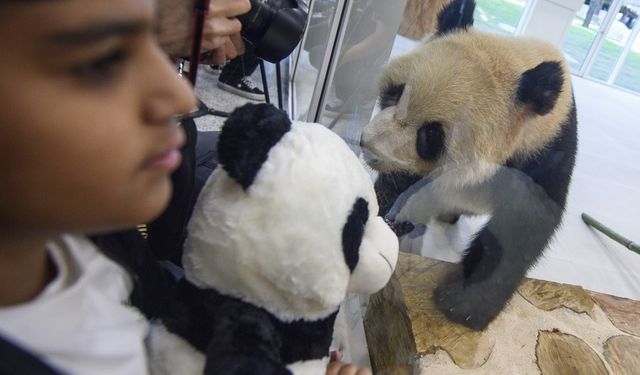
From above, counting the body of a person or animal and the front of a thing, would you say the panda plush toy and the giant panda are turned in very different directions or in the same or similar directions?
very different directions

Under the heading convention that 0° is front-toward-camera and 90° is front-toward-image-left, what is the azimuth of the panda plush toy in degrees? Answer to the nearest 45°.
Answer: approximately 270°

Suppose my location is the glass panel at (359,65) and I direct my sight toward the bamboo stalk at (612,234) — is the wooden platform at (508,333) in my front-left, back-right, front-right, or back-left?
front-right

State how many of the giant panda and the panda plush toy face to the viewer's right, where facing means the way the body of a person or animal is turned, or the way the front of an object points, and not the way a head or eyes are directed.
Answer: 1

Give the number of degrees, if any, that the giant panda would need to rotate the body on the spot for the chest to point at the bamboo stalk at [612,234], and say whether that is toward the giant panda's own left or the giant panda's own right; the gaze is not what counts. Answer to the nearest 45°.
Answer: approximately 180°

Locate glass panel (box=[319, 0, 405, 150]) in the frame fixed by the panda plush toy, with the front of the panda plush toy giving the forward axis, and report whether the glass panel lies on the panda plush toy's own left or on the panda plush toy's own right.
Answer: on the panda plush toy's own left

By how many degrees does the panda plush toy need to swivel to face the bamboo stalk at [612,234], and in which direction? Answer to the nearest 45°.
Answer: approximately 45° to its left

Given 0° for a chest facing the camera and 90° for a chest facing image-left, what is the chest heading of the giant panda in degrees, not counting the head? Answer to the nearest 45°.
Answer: approximately 45°
